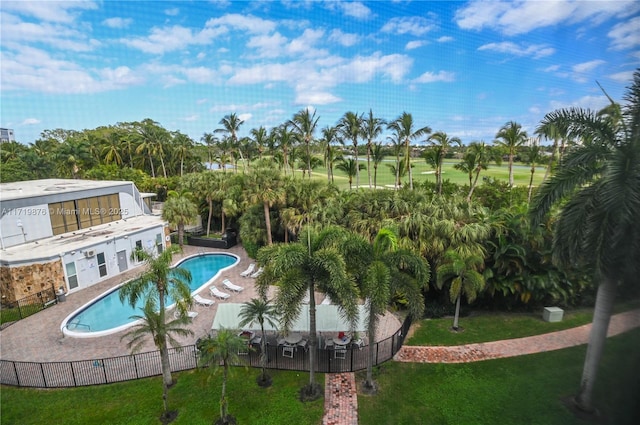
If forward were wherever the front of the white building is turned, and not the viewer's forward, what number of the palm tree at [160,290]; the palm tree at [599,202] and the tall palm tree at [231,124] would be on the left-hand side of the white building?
1

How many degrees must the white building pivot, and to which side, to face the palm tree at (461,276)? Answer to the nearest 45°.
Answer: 0° — it already faces it

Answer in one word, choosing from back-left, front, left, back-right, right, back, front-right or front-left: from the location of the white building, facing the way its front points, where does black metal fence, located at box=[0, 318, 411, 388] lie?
front-right

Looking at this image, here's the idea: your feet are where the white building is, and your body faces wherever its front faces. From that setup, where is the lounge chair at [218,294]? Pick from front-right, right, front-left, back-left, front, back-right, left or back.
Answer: front

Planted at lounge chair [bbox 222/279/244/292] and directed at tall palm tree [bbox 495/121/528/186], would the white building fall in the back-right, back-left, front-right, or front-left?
back-left

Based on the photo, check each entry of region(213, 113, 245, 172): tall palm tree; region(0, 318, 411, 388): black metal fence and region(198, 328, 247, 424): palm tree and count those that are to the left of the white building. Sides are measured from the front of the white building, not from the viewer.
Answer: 1

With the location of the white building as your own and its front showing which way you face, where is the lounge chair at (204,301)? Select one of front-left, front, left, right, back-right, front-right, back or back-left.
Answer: front

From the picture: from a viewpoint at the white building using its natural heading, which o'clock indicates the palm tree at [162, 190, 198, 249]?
The palm tree is roughly at 10 o'clock from the white building.

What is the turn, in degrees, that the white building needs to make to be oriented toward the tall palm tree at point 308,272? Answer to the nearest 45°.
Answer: approximately 45° to its right

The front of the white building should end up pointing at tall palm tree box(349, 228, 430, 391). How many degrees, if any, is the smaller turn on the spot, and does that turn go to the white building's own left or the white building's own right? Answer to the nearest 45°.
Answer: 0° — it already faces it

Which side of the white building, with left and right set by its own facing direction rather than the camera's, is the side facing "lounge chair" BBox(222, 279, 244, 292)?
front

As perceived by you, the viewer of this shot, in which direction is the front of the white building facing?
facing the viewer and to the right of the viewer

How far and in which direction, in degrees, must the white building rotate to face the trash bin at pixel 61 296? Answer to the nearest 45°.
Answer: approximately 45° to its right

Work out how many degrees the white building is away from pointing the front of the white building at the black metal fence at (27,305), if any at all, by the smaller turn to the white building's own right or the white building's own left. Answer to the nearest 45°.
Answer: approximately 90° to the white building's own right
